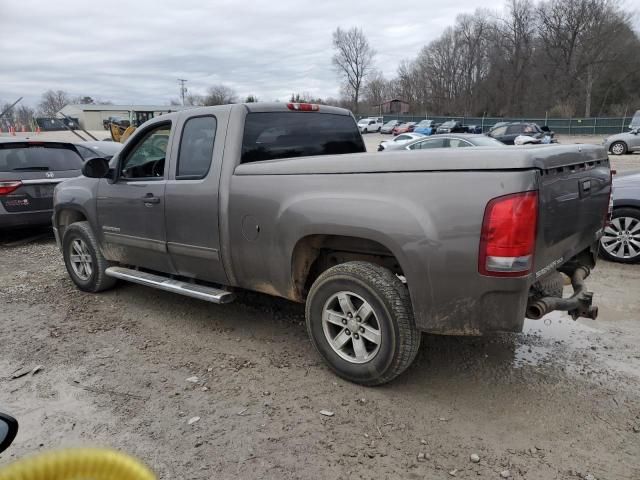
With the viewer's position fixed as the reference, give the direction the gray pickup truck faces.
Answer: facing away from the viewer and to the left of the viewer

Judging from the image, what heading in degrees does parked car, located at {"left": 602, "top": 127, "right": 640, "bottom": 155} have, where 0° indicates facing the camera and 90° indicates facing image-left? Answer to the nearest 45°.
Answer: approximately 90°

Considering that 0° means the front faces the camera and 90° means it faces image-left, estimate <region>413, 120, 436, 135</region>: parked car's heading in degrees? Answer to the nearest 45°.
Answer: approximately 45°

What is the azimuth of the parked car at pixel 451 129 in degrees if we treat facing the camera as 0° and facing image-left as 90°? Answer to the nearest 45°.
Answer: approximately 45°

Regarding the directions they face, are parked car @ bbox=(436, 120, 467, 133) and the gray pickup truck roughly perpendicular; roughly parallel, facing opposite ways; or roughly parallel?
roughly perpendicular

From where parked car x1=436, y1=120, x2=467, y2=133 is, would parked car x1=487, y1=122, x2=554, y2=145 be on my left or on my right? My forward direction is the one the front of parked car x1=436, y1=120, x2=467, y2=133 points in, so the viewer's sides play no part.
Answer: on my left

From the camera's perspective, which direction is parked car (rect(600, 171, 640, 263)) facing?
to the viewer's left

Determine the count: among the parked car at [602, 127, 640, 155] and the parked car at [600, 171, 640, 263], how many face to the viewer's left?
2

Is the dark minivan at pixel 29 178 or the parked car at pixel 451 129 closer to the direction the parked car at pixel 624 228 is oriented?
the dark minivan
